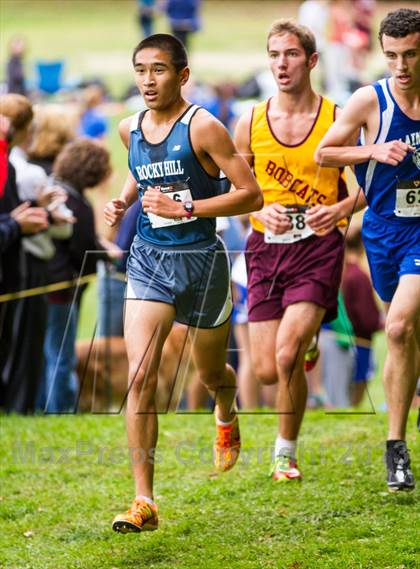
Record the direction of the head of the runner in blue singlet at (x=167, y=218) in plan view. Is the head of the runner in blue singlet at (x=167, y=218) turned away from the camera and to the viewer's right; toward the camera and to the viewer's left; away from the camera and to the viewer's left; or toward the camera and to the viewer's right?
toward the camera and to the viewer's left

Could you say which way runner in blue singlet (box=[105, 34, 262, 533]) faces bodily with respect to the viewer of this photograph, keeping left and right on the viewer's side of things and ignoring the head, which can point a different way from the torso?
facing the viewer and to the left of the viewer

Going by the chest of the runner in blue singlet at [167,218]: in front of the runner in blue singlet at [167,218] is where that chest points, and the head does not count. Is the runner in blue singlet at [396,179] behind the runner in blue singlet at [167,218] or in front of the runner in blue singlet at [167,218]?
behind

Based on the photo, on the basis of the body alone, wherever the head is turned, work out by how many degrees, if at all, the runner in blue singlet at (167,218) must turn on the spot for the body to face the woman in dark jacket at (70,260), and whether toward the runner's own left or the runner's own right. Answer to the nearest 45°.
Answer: approximately 135° to the runner's own right
